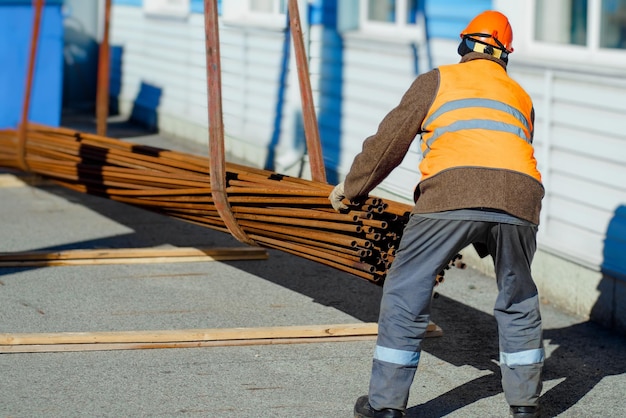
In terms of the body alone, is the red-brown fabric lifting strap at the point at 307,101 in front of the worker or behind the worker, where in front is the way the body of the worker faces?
in front

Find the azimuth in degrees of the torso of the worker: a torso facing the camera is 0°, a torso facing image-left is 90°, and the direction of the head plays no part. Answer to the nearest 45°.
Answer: approximately 180°

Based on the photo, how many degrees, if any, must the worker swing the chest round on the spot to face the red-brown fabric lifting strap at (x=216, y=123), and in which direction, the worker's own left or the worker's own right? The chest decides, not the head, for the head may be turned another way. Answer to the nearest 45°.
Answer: approximately 45° to the worker's own left

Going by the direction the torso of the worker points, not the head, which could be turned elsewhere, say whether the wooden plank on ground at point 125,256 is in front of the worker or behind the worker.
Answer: in front

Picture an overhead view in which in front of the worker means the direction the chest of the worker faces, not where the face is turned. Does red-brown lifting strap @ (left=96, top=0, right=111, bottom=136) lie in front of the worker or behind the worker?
in front
